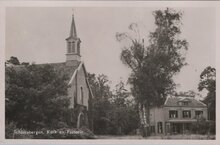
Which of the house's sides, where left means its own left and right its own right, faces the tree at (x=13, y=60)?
right

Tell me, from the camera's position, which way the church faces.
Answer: facing the viewer and to the right of the viewer

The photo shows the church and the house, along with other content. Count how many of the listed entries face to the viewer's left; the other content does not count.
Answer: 0

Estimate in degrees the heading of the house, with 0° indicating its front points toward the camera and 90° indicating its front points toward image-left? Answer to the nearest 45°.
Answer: approximately 0°
